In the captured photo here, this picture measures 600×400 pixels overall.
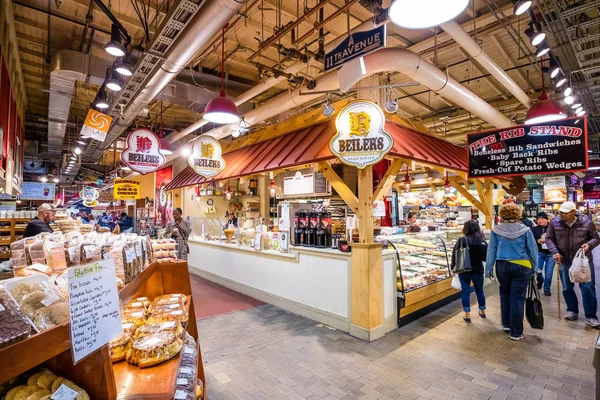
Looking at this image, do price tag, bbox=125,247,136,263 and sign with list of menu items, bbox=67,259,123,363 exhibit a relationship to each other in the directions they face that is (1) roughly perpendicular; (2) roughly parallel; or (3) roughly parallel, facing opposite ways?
roughly parallel

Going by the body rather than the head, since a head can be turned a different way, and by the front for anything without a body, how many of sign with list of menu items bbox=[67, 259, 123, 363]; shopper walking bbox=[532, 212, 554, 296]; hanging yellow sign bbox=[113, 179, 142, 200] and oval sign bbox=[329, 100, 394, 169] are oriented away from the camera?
0

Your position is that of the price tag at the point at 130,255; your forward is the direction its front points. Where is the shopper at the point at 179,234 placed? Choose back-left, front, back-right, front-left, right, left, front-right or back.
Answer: back-left

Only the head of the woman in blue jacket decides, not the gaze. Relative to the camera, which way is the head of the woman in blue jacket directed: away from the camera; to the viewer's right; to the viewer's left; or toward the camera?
away from the camera

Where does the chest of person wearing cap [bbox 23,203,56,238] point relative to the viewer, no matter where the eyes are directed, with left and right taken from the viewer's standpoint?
facing to the right of the viewer

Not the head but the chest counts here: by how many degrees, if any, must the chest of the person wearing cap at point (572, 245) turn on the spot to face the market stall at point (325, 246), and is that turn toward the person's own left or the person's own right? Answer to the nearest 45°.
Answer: approximately 45° to the person's own right

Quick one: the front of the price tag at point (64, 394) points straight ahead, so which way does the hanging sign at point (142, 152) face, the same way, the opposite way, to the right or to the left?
the same way

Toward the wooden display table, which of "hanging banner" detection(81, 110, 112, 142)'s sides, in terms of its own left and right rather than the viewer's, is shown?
front

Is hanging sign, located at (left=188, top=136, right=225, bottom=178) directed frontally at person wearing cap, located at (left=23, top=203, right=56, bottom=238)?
no

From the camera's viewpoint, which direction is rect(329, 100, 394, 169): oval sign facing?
toward the camera

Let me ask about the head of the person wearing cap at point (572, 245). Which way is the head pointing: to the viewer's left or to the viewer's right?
to the viewer's left

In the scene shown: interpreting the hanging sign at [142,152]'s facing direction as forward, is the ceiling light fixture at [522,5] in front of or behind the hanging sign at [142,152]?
in front

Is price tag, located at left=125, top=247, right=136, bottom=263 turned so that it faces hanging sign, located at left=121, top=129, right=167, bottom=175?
no

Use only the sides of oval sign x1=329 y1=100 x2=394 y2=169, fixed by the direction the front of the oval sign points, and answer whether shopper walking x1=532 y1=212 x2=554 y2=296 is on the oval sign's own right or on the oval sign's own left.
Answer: on the oval sign's own left

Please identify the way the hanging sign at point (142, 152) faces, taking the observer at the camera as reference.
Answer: facing the viewer

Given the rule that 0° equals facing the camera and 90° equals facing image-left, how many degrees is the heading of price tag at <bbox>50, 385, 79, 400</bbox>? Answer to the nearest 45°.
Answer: approximately 0°

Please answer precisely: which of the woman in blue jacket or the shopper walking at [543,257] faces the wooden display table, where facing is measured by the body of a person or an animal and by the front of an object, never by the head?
the shopper walking

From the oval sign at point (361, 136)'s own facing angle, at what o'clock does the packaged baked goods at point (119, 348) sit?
The packaged baked goods is roughly at 1 o'clock from the oval sign.
